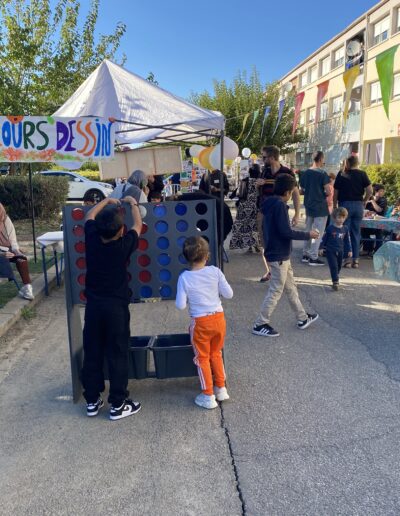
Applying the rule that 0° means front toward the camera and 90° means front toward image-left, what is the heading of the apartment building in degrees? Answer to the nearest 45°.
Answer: approximately 45°

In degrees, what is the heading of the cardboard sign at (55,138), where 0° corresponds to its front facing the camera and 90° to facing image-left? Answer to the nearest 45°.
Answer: approximately 0°

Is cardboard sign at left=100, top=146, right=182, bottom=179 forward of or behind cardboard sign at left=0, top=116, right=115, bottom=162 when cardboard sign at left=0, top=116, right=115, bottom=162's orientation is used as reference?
behind

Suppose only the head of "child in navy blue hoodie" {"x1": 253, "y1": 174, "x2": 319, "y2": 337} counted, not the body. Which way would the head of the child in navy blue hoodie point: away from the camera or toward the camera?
away from the camera
